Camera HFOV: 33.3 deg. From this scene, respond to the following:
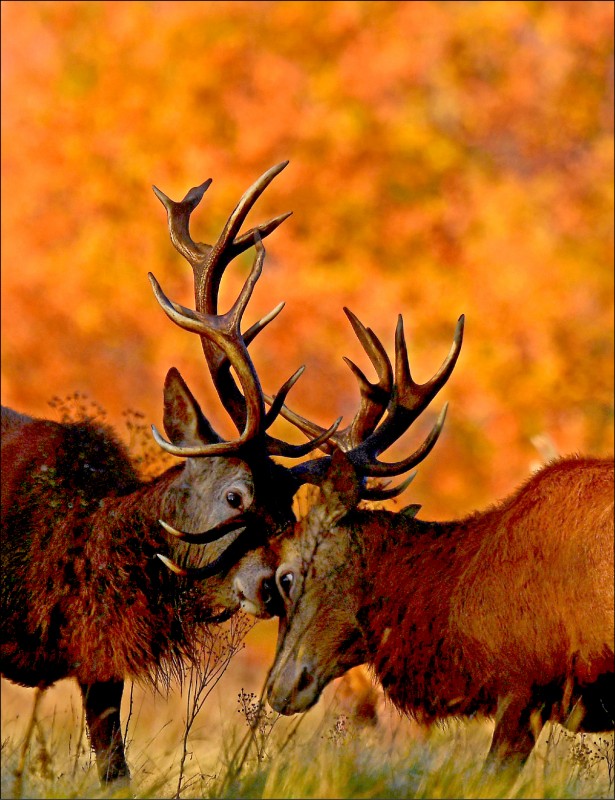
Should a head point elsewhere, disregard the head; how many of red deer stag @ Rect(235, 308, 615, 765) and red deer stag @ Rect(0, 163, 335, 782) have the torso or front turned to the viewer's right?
1

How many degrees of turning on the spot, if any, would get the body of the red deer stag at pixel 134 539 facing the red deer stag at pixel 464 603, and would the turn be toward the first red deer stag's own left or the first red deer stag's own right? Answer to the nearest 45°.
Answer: approximately 45° to the first red deer stag's own right

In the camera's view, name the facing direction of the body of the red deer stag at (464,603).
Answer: to the viewer's left

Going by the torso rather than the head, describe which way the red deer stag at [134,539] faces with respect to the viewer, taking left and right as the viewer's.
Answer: facing to the right of the viewer

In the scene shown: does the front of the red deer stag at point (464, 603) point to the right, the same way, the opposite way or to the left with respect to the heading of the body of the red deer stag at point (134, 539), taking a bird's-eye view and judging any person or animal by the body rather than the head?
the opposite way
